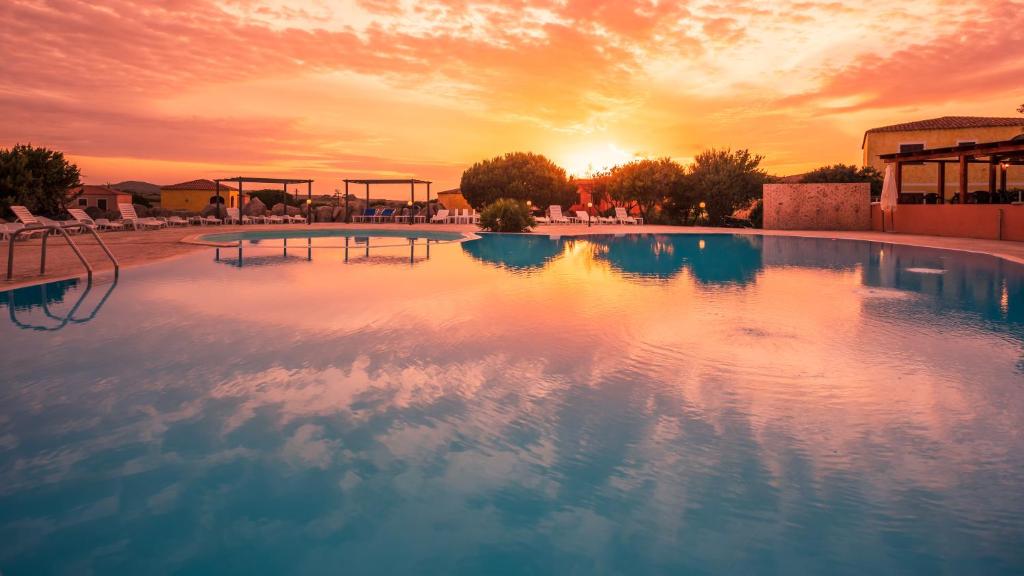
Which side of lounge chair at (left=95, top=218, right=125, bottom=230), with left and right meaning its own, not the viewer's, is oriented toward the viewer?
right

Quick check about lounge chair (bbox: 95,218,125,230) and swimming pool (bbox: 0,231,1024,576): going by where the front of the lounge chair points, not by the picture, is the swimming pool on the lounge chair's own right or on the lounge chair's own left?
on the lounge chair's own right

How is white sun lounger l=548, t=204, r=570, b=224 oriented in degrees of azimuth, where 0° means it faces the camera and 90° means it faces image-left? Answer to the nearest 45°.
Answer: approximately 315°

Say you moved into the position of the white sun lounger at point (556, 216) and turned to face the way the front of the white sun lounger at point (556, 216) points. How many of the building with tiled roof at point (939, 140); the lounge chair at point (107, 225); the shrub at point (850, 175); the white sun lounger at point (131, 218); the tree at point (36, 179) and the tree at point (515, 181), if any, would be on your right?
3
